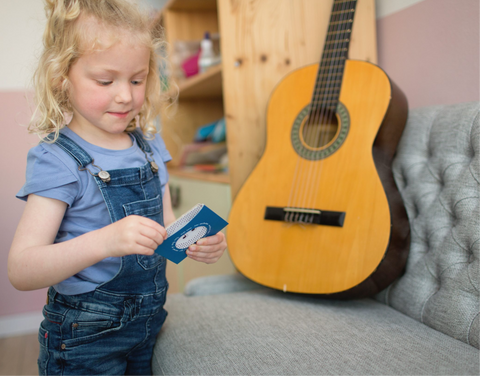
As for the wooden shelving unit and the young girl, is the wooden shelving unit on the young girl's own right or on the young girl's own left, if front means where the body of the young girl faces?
on the young girl's own left

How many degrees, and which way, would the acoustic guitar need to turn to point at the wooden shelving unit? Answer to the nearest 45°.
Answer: approximately 90° to its right

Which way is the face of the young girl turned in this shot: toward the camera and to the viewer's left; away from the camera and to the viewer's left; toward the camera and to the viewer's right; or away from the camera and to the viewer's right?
toward the camera and to the viewer's right

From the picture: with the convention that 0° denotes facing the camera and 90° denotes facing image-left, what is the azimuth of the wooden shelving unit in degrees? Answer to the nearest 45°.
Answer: approximately 45°

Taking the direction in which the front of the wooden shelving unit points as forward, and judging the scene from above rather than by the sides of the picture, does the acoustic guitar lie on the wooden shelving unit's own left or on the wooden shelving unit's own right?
on the wooden shelving unit's own left

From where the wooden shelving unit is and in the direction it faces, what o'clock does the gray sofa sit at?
The gray sofa is roughly at 10 o'clock from the wooden shelving unit.

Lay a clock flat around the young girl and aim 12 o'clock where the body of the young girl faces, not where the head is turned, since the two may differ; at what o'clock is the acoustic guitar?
The acoustic guitar is roughly at 10 o'clock from the young girl.

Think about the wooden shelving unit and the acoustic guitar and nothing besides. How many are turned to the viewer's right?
0
